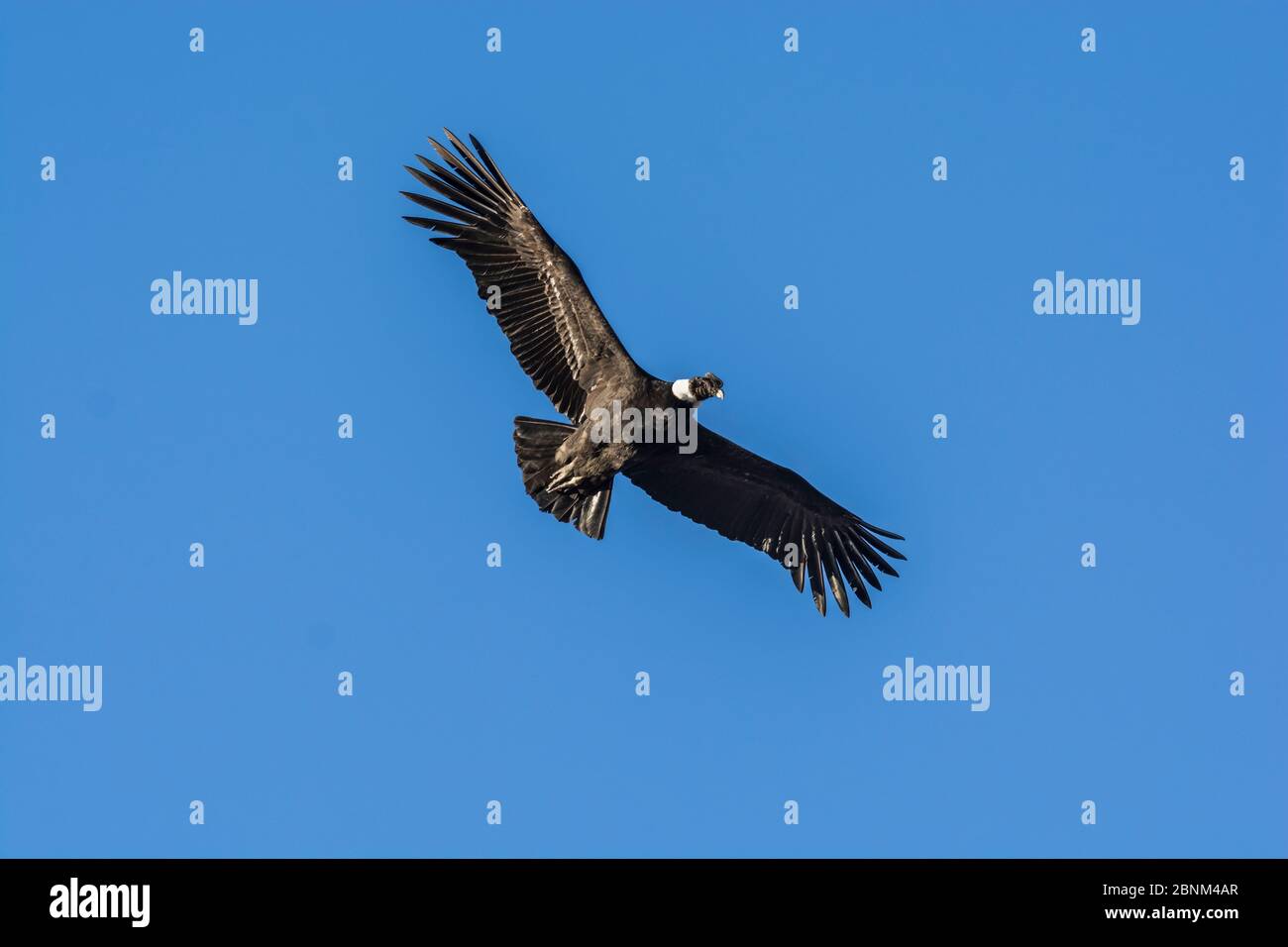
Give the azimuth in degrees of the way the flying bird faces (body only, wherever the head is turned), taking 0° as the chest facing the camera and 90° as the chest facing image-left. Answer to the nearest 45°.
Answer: approximately 270°
